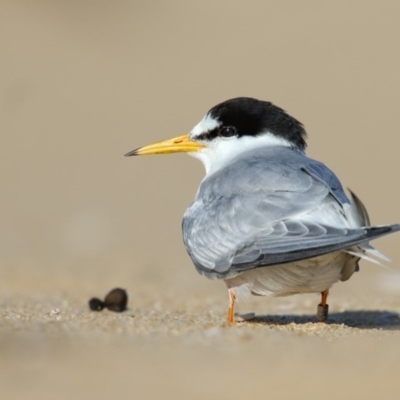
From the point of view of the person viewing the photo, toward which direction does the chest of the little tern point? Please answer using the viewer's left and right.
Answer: facing away from the viewer and to the left of the viewer
